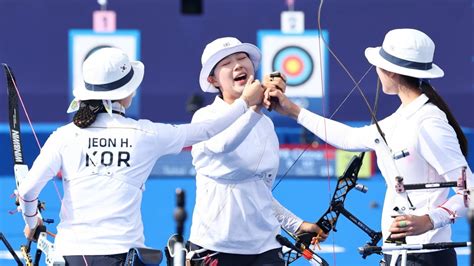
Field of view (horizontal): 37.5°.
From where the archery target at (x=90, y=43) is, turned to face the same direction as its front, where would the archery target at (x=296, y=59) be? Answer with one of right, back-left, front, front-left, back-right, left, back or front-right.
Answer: left

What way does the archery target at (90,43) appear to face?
toward the camera

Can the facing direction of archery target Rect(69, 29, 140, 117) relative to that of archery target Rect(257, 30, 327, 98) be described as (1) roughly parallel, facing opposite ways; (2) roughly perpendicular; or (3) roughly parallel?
roughly parallel

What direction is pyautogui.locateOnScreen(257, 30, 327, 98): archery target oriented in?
toward the camera

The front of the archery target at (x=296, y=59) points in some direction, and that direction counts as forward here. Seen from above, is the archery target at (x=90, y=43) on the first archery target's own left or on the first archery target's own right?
on the first archery target's own right

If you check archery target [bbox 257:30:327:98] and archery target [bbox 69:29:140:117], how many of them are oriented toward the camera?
2
